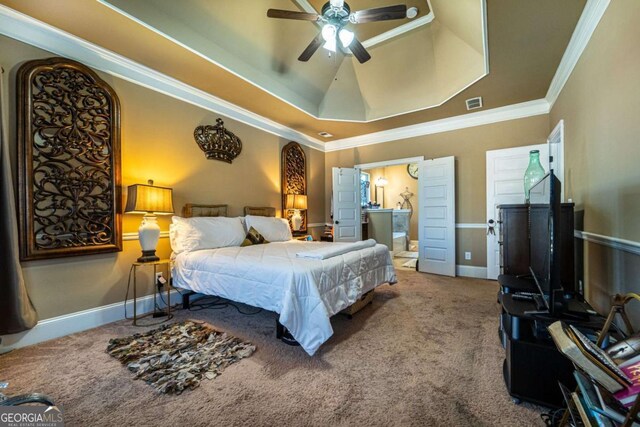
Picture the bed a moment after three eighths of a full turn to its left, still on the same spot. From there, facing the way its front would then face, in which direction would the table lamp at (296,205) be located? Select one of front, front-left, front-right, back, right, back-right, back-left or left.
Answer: front

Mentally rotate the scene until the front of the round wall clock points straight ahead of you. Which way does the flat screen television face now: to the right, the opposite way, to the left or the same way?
to the right

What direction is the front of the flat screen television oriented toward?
to the viewer's left

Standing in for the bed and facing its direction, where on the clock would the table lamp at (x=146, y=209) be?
The table lamp is roughly at 5 o'clock from the bed.

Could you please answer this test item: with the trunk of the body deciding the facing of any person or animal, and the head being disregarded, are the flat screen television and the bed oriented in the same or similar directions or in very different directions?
very different directions

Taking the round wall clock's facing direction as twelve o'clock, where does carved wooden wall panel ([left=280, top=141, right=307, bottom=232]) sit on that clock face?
The carved wooden wall panel is roughly at 1 o'clock from the round wall clock.

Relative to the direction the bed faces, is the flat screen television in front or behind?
in front

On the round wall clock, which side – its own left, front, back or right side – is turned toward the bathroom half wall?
front

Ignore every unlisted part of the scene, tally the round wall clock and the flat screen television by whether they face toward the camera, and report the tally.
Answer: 1

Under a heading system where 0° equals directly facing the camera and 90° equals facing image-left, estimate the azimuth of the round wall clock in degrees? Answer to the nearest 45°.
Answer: approximately 0°

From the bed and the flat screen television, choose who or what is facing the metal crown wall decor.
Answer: the flat screen television

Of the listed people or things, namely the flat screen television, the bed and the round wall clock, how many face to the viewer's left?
1

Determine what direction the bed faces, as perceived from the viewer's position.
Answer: facing the viewer and to the right of the viewer

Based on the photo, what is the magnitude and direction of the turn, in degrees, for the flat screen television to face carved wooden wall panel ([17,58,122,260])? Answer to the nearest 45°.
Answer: approximately 45° to its left

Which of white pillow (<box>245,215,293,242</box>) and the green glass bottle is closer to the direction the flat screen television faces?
the white pillow
